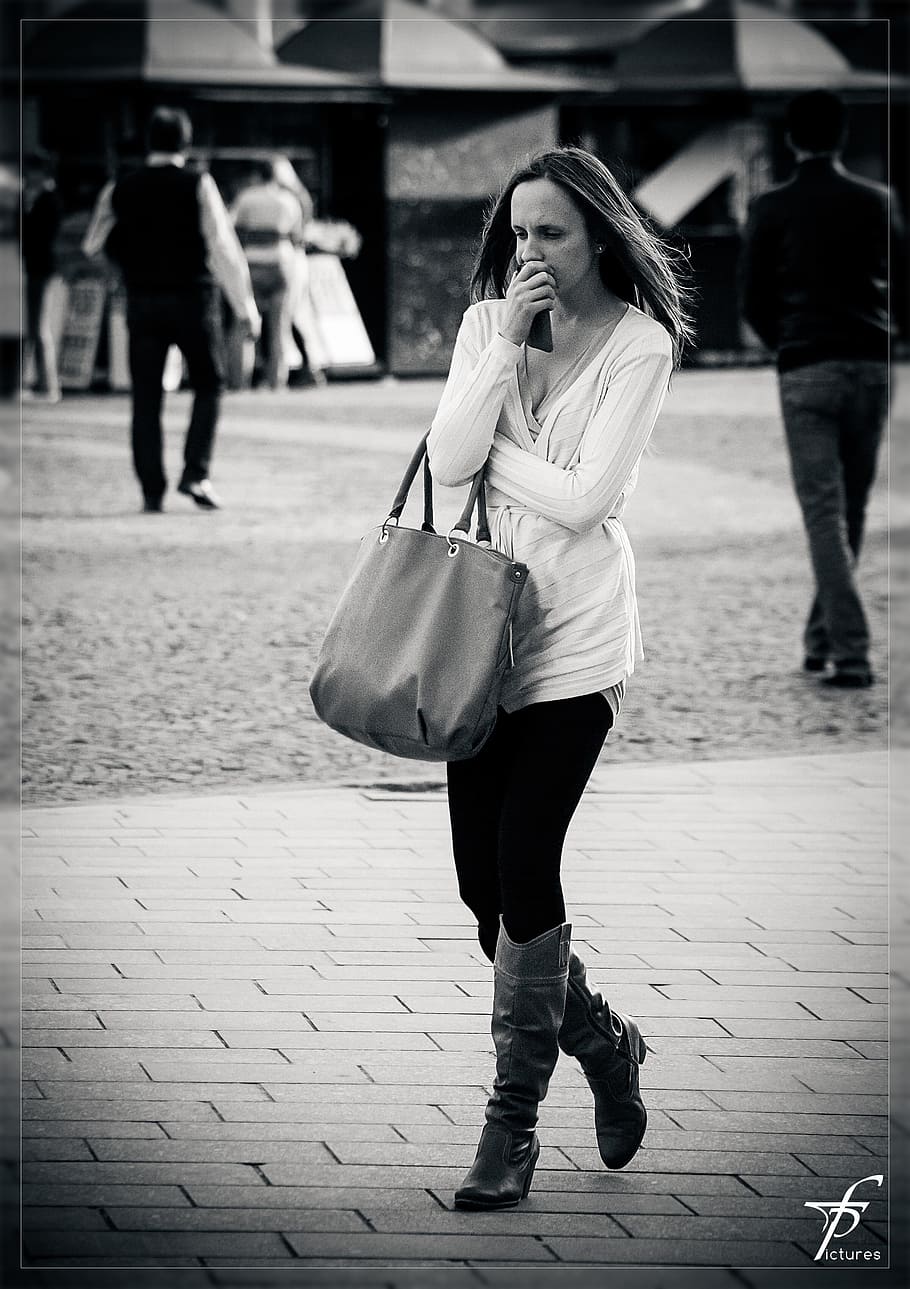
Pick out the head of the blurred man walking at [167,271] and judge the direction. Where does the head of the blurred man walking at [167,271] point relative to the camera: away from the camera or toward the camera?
away from the camera

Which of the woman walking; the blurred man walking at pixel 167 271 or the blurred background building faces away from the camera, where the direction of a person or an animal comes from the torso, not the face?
the blurred man walking

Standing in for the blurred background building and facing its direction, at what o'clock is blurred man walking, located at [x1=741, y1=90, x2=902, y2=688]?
The blurred man walking is roughly at 12 o'clock from the blurred background building.

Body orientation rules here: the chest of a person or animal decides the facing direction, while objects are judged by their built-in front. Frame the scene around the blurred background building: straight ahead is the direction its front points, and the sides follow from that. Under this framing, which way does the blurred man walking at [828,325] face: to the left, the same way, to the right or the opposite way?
the opposite way

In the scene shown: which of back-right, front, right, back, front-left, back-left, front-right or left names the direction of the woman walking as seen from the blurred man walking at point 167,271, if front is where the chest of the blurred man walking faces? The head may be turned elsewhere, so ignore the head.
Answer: back

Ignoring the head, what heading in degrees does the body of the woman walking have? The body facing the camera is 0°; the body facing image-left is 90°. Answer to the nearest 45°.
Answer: approximately 45°

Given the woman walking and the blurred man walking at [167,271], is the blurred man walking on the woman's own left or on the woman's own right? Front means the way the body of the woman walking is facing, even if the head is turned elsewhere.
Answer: on the woman's own right

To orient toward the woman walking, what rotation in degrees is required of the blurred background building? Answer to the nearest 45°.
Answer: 0° — it already faces them

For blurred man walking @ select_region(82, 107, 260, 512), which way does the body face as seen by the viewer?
away from the camera

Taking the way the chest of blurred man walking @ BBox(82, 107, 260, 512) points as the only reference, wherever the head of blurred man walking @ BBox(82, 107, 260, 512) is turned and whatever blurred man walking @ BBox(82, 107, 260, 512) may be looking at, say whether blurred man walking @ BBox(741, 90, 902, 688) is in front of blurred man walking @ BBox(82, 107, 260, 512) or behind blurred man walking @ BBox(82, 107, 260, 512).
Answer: behind

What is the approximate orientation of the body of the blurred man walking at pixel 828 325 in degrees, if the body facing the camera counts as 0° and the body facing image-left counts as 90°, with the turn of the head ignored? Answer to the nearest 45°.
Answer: approximately 180°

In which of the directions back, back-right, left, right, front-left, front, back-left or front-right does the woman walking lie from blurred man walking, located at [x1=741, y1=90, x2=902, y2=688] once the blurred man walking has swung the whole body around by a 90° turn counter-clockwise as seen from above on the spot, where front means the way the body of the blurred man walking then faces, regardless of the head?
left
